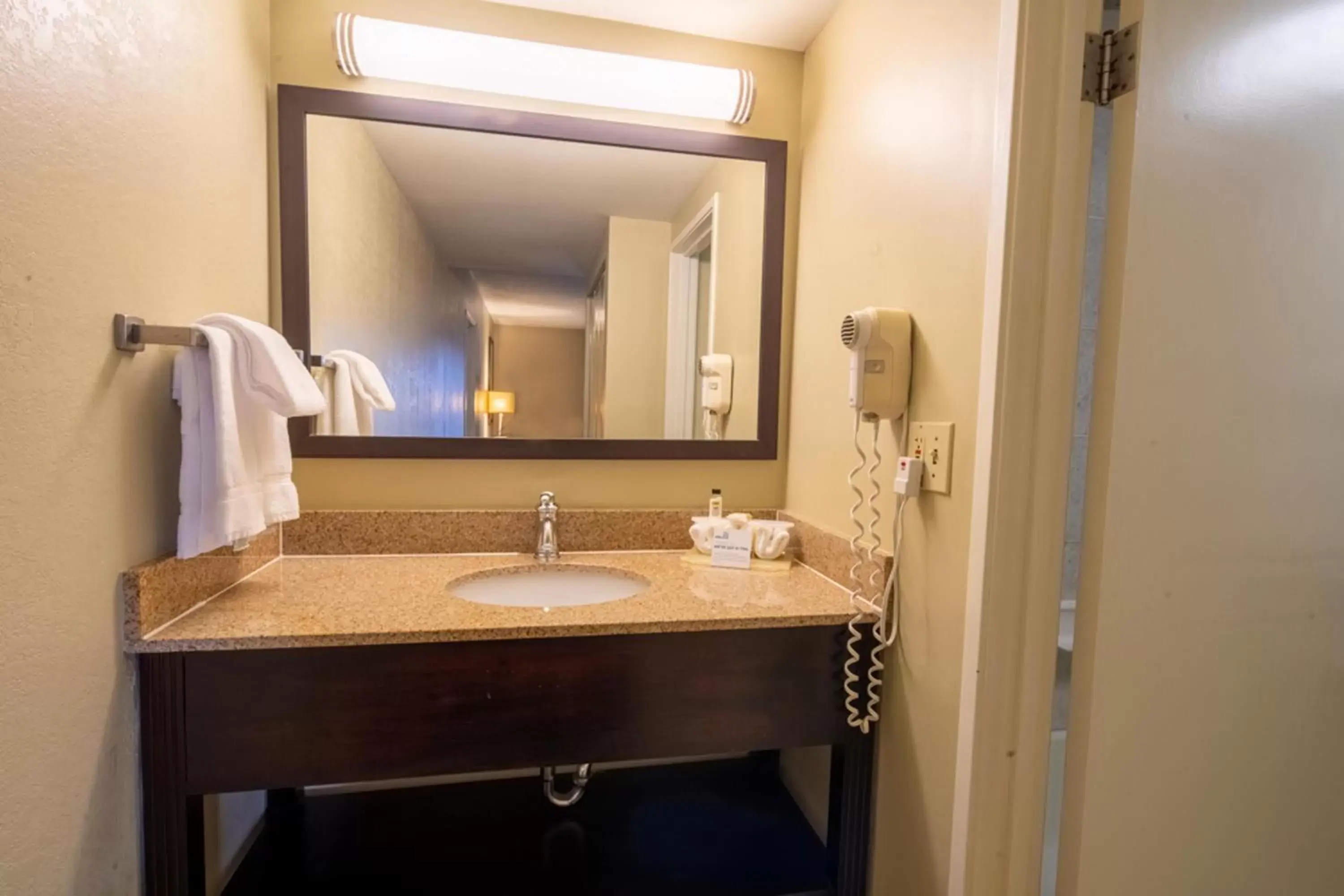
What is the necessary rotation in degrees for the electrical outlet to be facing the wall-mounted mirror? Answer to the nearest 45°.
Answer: approximately 45° to its right

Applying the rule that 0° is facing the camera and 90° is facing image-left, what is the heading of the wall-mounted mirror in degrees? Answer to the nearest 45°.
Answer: approximately 0°

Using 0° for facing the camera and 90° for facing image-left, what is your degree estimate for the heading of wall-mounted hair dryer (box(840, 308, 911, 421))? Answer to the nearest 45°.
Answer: approximately 45°

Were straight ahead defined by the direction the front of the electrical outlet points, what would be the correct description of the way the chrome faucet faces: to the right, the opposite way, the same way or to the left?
to the left

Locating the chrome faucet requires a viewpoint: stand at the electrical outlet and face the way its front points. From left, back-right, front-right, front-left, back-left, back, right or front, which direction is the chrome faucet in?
front-right

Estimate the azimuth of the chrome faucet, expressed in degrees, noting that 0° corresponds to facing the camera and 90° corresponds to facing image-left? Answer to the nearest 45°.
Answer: approximately 0°

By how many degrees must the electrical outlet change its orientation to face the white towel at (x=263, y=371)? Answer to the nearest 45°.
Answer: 0° — it already faces it
